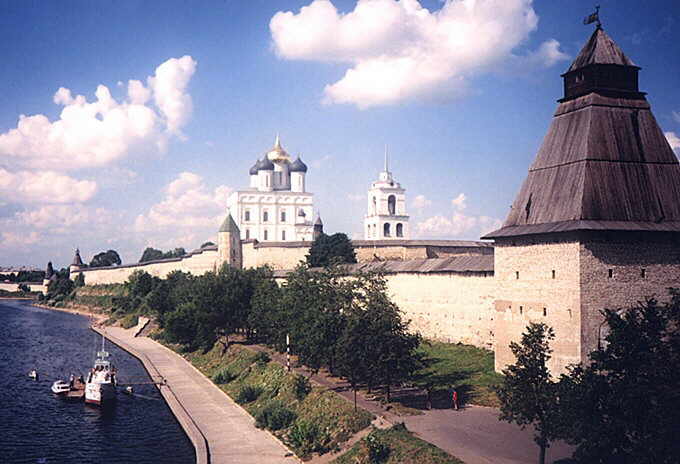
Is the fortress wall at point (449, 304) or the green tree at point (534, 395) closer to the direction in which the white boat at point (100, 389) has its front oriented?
the green tree

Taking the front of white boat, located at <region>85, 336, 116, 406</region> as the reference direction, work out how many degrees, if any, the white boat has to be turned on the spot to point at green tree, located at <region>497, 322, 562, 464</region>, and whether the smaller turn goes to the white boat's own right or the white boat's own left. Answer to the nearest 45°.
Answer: approximately 45° to the white boat's own left

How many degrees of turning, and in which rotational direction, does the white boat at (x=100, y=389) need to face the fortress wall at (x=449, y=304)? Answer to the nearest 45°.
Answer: approximately 90° to its left

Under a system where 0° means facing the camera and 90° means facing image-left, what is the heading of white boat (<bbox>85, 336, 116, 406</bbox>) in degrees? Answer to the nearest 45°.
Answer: approximately 0°

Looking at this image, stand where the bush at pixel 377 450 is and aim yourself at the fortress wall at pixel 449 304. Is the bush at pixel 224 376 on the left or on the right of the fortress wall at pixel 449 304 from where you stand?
left

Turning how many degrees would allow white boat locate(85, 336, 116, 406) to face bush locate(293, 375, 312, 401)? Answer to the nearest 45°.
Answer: approximately 45° to its left

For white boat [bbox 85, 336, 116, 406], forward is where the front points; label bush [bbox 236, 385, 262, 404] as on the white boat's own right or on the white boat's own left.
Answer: on the white boat's own left

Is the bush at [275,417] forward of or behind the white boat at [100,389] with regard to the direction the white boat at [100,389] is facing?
forward

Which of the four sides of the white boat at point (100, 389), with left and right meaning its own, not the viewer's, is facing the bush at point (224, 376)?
left
